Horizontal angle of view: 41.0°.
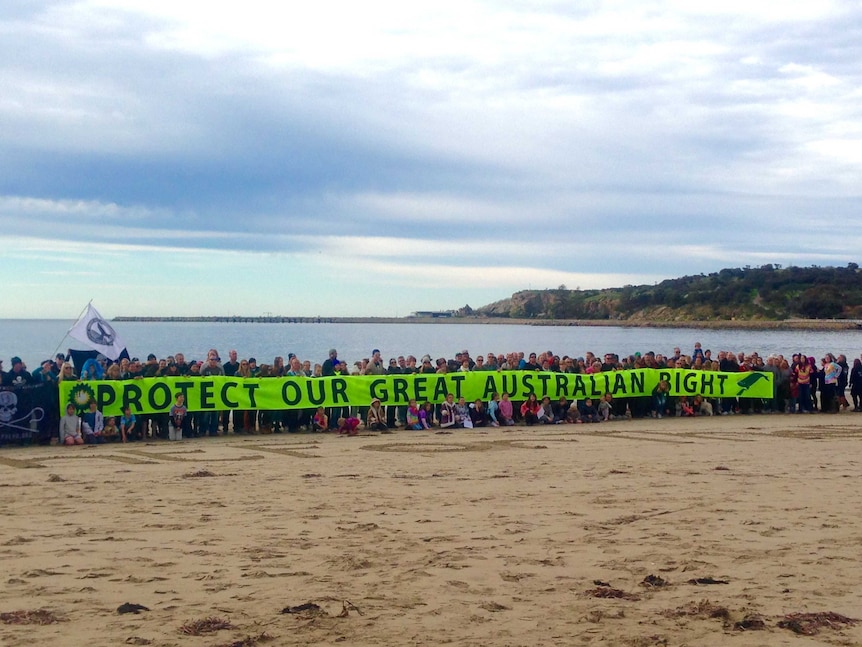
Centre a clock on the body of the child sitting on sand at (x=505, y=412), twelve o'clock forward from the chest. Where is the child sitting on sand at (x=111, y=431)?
the child sitting on sand at (x=111, y=431) is roughly at 2 o'clock from the child sitting on sand at (x=505, y=412).

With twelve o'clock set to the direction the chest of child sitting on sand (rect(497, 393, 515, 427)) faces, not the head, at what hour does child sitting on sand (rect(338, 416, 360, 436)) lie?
child sitting on sand (rect(338, 416, 360, 436)) is roughly at 2 o'clock from child sitting on sand (rect(497, 393, 515, 427)).

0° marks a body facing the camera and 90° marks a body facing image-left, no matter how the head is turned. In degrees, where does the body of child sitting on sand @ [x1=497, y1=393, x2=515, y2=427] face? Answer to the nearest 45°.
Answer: approximately 0°

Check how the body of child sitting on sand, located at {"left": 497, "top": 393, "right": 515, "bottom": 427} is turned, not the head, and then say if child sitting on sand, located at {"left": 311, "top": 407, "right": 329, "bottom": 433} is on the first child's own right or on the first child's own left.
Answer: on the first child's own right

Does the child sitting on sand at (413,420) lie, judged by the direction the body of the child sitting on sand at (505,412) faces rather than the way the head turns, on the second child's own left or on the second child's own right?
on the second child's own right

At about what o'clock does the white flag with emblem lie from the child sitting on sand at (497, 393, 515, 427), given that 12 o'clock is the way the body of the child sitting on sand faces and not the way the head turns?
The white flag with emblem is roughly at 3 o'clock from the child sitting on sand.

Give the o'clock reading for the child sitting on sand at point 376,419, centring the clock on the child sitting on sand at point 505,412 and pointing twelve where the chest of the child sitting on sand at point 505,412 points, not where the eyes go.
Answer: the child sitting on sand at point 376,419 is roughly at 2 o'clock from the child sitting on sand at point 505,412.
